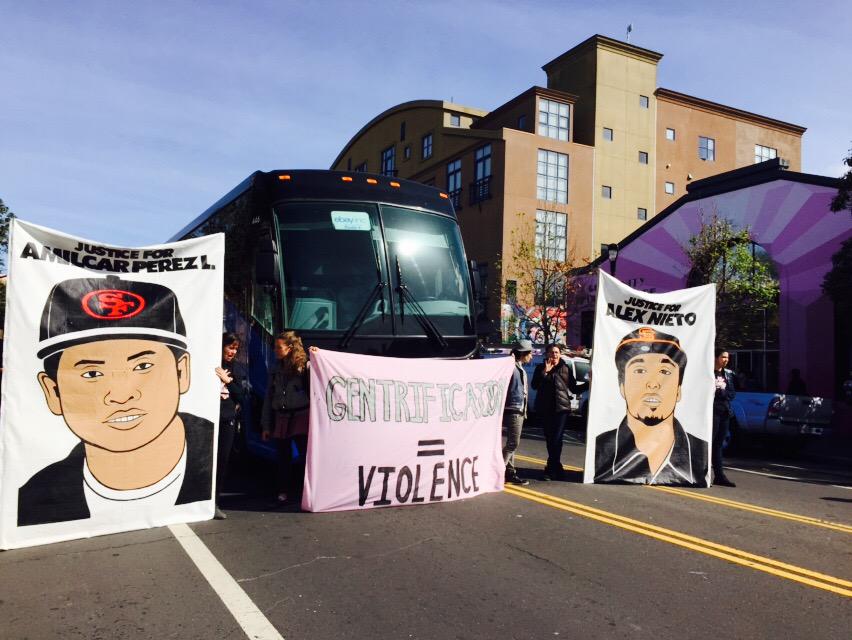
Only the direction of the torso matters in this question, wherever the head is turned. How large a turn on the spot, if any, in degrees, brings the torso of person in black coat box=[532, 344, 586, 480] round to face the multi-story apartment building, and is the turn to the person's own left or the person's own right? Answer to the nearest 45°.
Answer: approximately 180°

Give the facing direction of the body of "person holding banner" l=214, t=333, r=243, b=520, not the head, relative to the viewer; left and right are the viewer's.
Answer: facing the viewer and to the left of the viewer

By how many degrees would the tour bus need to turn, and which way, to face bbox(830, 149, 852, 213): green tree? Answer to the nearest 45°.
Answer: approximately 90° to its left

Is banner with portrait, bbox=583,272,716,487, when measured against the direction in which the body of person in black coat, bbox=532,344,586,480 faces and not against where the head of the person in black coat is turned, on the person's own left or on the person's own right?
on the person's own left

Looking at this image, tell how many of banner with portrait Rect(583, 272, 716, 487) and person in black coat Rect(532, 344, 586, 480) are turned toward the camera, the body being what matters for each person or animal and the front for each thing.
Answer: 2

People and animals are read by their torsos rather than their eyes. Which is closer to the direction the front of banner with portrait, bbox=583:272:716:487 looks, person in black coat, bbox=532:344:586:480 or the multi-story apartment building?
the person in black coat

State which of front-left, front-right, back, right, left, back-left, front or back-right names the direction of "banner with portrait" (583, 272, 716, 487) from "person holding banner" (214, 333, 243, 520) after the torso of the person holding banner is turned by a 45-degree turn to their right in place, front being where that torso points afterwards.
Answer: back

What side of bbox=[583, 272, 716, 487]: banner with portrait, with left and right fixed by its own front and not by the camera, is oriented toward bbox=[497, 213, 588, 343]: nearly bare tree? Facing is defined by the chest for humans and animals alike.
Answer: back

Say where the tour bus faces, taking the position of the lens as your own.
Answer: facing the viewer and to the right of the viewer

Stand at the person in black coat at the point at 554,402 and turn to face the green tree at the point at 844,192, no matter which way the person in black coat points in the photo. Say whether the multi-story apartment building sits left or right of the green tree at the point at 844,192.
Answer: left

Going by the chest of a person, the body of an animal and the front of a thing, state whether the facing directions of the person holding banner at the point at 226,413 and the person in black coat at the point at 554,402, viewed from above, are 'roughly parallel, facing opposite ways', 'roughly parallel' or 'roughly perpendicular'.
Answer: roughly parallel

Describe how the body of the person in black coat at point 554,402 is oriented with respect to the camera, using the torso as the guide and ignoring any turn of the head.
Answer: toward the camera

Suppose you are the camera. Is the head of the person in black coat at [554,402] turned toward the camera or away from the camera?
toward the camera

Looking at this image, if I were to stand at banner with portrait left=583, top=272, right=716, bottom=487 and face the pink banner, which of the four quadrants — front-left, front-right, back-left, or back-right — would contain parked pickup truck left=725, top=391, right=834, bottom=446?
back-right

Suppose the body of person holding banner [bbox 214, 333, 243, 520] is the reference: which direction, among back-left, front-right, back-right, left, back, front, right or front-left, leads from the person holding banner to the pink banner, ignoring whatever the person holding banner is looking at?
back-left

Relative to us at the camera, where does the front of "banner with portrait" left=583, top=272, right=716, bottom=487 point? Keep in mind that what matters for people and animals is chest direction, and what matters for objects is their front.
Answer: facing the viewer

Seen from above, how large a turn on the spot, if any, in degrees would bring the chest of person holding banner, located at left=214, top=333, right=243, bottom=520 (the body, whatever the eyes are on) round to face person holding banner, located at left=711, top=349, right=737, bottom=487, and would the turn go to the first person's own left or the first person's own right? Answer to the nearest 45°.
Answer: approximately 135° to the first person's own left
